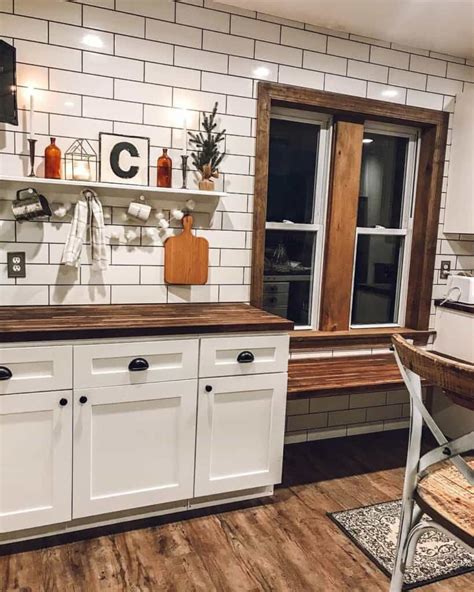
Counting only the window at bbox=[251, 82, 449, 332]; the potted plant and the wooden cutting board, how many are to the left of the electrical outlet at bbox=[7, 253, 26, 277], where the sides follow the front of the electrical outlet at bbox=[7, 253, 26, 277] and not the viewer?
3

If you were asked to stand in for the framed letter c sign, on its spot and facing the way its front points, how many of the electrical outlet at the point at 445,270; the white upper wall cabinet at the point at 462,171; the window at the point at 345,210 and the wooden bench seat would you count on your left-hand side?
4

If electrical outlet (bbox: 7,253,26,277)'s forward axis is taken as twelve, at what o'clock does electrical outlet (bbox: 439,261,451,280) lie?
electrical outlet (bbox: 439,261,451,280) is roughly at 9 o'clock from electrical outlet (bbox: 7,253,26,277).

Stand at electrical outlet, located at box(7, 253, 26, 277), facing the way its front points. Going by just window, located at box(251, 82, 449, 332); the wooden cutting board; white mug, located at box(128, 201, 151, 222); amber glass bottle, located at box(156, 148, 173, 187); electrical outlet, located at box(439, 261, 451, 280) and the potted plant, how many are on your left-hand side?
6

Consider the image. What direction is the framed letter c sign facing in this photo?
toward the camera

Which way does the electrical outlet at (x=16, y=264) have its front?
toward the camera
